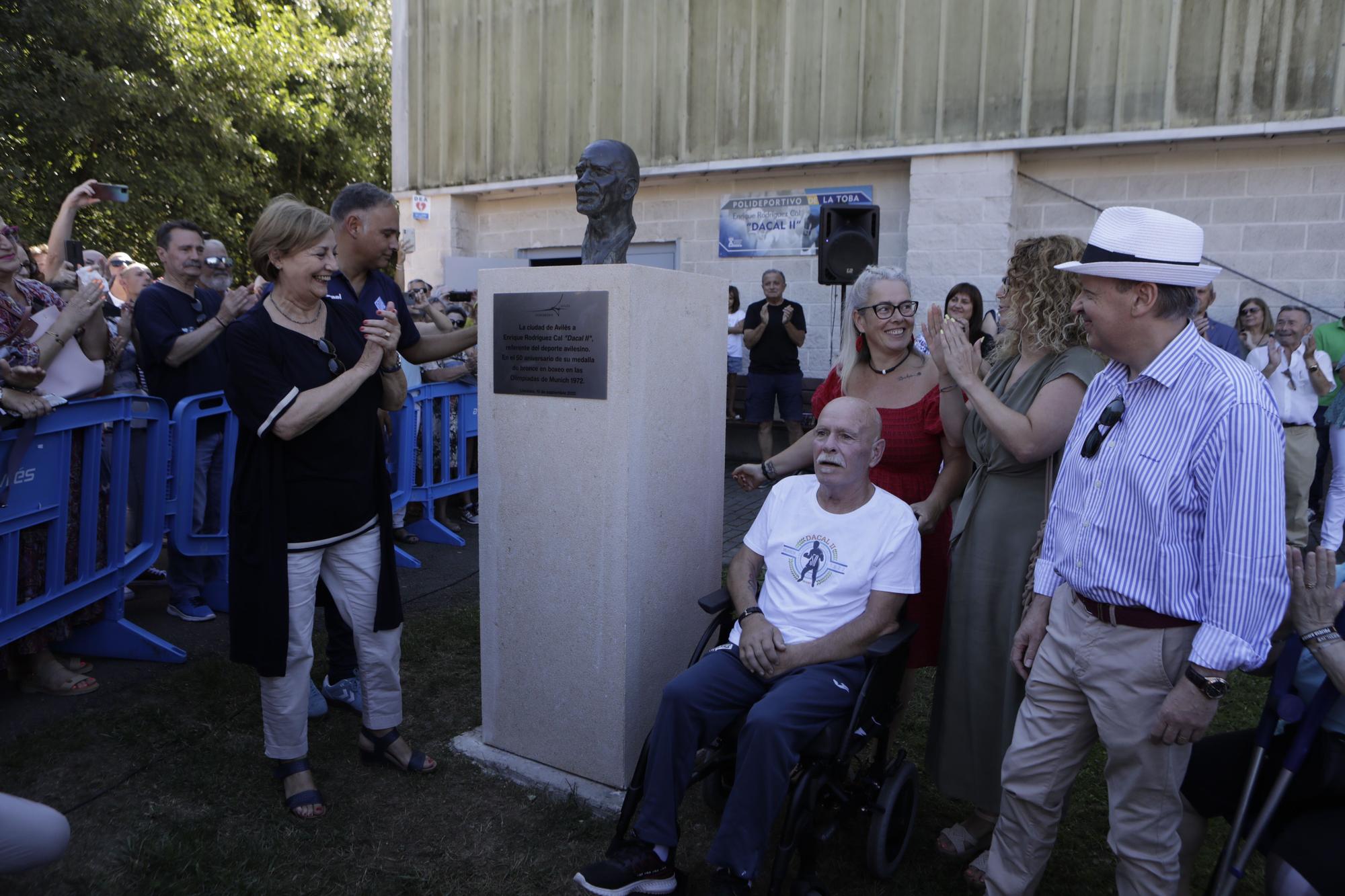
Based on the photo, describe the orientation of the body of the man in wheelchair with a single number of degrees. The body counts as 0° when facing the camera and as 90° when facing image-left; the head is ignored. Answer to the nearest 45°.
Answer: approximately 45°

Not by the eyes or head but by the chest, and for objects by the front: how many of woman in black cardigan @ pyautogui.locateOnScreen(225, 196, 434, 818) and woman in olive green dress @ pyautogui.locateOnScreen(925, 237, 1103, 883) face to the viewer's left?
1

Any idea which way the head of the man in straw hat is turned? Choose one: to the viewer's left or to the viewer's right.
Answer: to the viewer's left

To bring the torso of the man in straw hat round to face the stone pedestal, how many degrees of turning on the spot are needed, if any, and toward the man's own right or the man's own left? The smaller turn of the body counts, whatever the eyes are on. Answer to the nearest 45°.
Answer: approximately 45° to the man's own right

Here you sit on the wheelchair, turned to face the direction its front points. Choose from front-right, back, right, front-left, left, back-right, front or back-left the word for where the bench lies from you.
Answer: back-right

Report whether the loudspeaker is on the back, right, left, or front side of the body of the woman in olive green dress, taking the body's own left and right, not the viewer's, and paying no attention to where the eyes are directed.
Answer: right

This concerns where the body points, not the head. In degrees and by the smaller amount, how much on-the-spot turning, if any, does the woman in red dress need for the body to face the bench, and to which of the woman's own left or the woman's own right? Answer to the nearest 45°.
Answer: approximately 180°

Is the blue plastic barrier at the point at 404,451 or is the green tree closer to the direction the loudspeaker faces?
the blue plastic barrier

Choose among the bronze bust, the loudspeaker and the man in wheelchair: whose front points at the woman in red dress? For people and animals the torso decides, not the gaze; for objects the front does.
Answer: the loudspeaker

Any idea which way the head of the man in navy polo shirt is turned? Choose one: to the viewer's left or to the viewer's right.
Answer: to the viewer's right

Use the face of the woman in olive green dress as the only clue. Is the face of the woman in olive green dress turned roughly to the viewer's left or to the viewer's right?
to the viewer's left

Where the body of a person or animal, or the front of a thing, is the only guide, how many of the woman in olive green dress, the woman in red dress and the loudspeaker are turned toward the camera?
2
